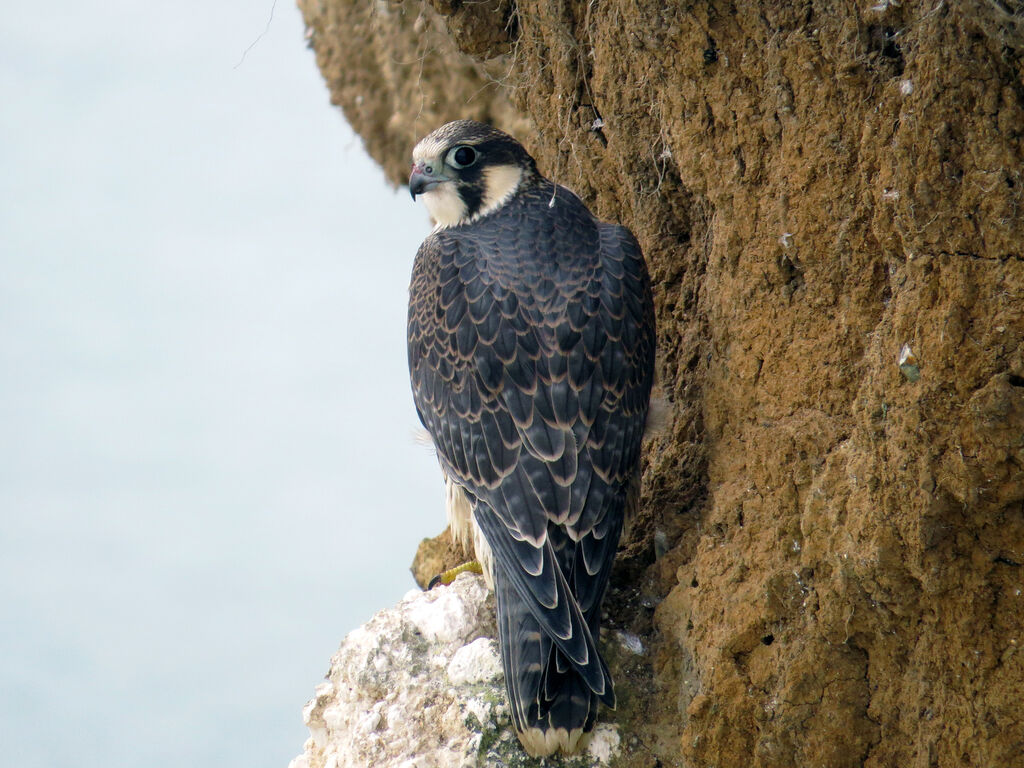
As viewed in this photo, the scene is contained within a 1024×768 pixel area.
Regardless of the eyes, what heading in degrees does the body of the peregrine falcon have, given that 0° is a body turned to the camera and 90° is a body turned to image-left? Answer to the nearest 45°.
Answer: approximately 135°
